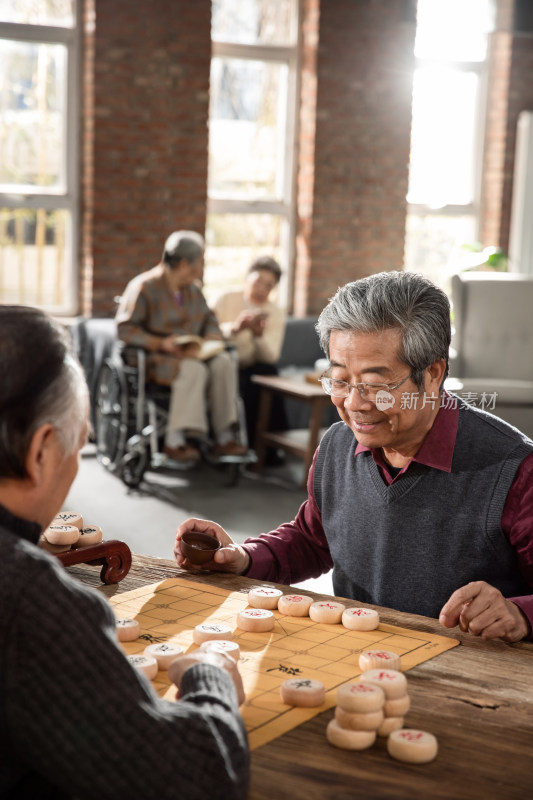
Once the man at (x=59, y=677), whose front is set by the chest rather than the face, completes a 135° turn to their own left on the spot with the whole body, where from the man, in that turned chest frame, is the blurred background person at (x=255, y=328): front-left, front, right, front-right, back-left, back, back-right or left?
right

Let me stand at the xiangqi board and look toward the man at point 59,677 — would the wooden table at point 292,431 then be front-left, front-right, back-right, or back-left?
back-right

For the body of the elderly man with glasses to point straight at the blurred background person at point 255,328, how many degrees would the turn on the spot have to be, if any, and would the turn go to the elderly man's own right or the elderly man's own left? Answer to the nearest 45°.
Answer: approximately 135° to the elderly man's own right

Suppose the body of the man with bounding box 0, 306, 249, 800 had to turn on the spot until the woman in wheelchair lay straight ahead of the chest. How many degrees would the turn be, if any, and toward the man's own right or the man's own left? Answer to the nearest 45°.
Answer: approximately 45° to the man's own left

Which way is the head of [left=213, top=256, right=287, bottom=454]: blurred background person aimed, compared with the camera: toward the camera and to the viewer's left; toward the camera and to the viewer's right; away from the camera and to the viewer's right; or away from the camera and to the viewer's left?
toward the camera and to the viewer's left

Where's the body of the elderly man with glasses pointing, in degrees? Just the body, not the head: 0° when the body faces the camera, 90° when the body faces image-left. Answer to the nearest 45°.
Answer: approximately 45°

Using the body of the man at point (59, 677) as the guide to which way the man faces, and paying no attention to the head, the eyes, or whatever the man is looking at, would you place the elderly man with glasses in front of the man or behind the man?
in front

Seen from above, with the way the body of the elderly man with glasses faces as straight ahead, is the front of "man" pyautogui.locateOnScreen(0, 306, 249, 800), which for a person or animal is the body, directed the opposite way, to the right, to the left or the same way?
the opposite way

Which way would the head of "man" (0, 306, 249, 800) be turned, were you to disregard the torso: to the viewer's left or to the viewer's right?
to the viewer's right

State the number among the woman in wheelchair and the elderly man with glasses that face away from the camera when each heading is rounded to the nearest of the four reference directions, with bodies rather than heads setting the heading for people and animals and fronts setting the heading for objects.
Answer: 0

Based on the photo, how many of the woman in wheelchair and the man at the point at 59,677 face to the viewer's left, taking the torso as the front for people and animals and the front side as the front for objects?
0

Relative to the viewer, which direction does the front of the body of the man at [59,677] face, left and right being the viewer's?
facing away from the viewer and to the right of the viewer

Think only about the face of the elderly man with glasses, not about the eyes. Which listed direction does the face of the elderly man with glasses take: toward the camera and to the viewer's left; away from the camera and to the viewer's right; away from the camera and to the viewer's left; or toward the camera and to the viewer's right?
toward the camera and to the viewer's left

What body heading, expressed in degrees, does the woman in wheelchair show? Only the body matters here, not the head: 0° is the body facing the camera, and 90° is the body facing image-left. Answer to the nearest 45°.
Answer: approximately 315°

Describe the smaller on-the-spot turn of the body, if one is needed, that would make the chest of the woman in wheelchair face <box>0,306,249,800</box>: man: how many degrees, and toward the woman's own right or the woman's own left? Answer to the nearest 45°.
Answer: approximately 45° to the woman's own right

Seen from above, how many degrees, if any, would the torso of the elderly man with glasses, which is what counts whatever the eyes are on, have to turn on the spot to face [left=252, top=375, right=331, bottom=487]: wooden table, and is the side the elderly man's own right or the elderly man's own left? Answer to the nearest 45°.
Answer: approximately 135° to the elderly man's own right

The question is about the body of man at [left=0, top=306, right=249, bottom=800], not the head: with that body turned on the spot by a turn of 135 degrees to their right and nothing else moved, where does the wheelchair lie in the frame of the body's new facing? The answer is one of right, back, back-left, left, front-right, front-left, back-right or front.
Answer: back

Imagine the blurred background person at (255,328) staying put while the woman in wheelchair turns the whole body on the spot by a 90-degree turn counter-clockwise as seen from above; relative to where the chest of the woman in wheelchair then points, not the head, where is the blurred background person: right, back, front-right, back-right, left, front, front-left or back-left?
front
